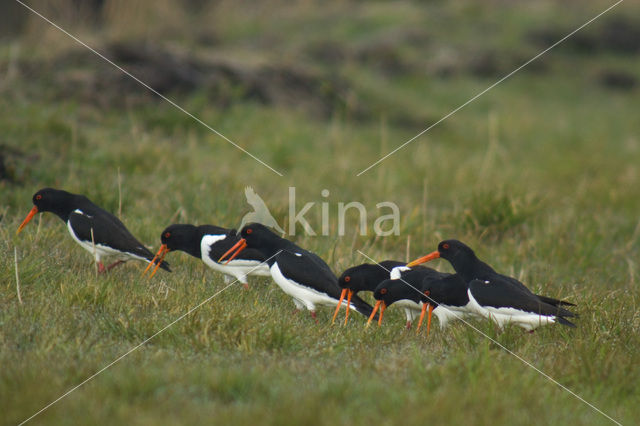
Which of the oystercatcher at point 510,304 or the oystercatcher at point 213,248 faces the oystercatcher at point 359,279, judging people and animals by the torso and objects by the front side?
the oystercatcher at point 510,304

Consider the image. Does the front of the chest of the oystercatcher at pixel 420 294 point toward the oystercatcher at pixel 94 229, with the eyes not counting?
yes

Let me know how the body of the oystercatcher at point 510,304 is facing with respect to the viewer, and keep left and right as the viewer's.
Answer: facing to the left of the viewer

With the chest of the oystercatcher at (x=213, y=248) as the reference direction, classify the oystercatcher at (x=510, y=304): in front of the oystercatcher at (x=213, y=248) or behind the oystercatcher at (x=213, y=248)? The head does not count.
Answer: behind

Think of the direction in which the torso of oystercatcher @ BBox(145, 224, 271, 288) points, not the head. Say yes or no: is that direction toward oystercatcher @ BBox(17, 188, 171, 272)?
yes

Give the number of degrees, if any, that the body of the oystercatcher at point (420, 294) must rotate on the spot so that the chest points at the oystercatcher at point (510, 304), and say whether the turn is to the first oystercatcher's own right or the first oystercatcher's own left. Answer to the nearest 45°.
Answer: approximately 180°

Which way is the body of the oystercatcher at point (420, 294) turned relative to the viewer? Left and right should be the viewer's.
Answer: facing to the left of the viewer

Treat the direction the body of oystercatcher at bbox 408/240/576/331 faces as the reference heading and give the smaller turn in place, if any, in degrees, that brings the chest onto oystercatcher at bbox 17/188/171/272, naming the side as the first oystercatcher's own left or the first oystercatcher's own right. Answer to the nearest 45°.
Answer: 0° — it already faces it

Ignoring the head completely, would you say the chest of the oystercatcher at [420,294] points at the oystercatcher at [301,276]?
yes

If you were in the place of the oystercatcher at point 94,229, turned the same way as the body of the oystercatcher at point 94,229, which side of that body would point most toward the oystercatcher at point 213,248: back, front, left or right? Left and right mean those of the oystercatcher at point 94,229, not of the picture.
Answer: back

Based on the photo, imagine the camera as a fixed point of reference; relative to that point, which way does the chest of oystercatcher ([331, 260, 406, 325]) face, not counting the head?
to the viewer's left

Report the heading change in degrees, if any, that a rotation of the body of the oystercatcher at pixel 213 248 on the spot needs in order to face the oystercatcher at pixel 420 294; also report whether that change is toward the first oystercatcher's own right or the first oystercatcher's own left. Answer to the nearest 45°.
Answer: approximately 135° to the first oystercatcher's own left

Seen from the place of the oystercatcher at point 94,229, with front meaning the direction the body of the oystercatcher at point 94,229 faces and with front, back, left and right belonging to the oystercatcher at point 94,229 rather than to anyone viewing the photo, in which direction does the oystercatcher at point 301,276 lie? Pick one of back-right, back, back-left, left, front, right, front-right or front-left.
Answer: back-left

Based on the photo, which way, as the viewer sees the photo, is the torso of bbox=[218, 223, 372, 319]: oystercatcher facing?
to the viewer's left

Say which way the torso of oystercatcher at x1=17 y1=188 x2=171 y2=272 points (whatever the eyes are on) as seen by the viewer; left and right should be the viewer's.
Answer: facing to the left of the viewer

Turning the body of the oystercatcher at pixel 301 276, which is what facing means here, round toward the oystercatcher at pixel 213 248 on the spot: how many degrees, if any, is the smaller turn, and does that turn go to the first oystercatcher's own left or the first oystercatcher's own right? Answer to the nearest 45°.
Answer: approximately 45° to the first oystercatcher's own right
